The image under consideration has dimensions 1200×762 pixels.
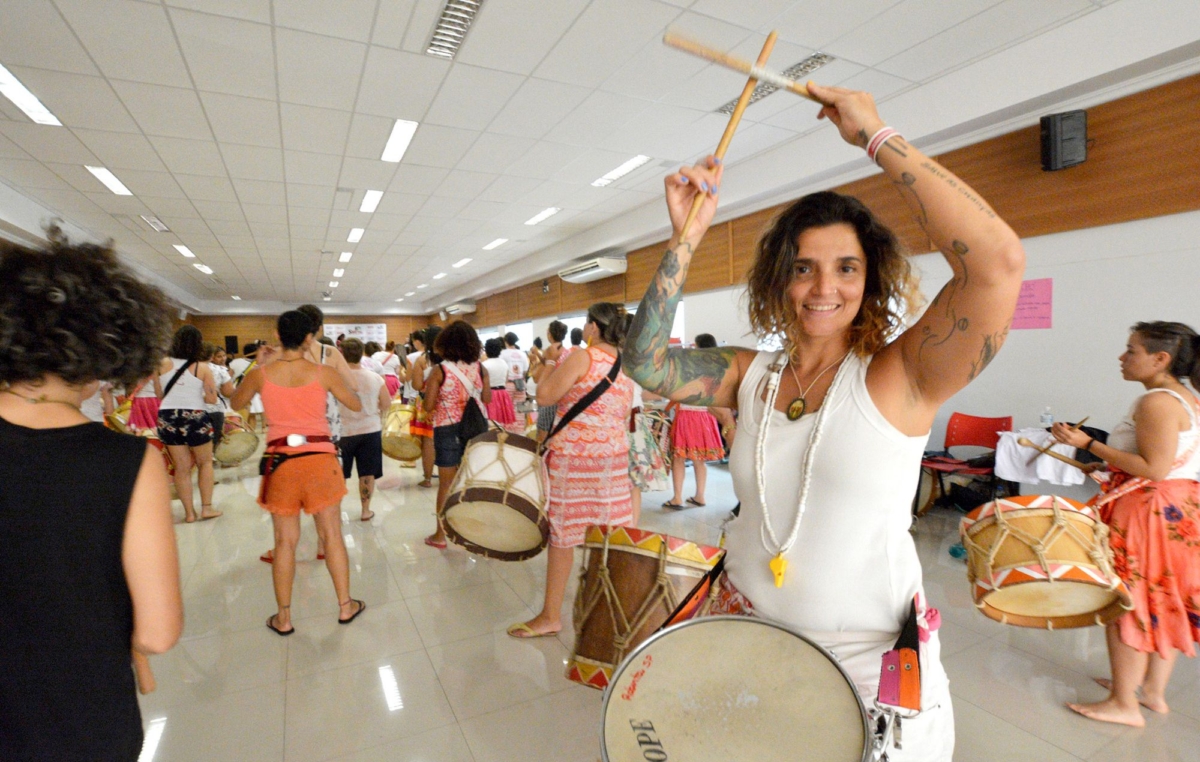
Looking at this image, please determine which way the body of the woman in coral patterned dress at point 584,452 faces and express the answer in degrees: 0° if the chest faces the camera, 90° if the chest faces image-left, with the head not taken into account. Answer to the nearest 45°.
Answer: approximately 135°

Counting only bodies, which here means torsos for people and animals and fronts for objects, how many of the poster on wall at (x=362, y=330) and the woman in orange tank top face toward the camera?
1

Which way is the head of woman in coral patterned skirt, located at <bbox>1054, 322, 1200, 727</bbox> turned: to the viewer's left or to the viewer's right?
to the viewer's left

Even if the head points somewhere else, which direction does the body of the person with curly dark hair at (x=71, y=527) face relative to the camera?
away from the camera

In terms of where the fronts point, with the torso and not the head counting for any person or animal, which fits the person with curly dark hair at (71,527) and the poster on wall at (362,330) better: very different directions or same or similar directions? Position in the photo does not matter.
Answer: very different directions

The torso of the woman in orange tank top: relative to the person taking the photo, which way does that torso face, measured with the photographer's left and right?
facing away from the viewer

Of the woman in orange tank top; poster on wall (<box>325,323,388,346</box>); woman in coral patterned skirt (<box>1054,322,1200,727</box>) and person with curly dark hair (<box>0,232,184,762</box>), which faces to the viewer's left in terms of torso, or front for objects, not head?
the woman in coral patterned skirt

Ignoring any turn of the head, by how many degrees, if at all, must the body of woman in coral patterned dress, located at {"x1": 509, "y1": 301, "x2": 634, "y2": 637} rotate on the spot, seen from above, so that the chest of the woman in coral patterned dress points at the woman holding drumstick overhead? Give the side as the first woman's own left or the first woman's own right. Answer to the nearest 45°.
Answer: approximately 135° to the first woman's own left

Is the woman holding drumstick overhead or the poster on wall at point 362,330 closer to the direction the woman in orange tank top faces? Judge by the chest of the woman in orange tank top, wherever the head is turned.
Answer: the poster on wall

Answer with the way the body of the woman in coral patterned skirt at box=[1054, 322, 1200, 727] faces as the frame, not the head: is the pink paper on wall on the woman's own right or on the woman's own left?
on the woman's own right

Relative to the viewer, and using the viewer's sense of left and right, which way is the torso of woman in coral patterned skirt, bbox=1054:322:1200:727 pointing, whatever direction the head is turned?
facing to the left of the viewer
